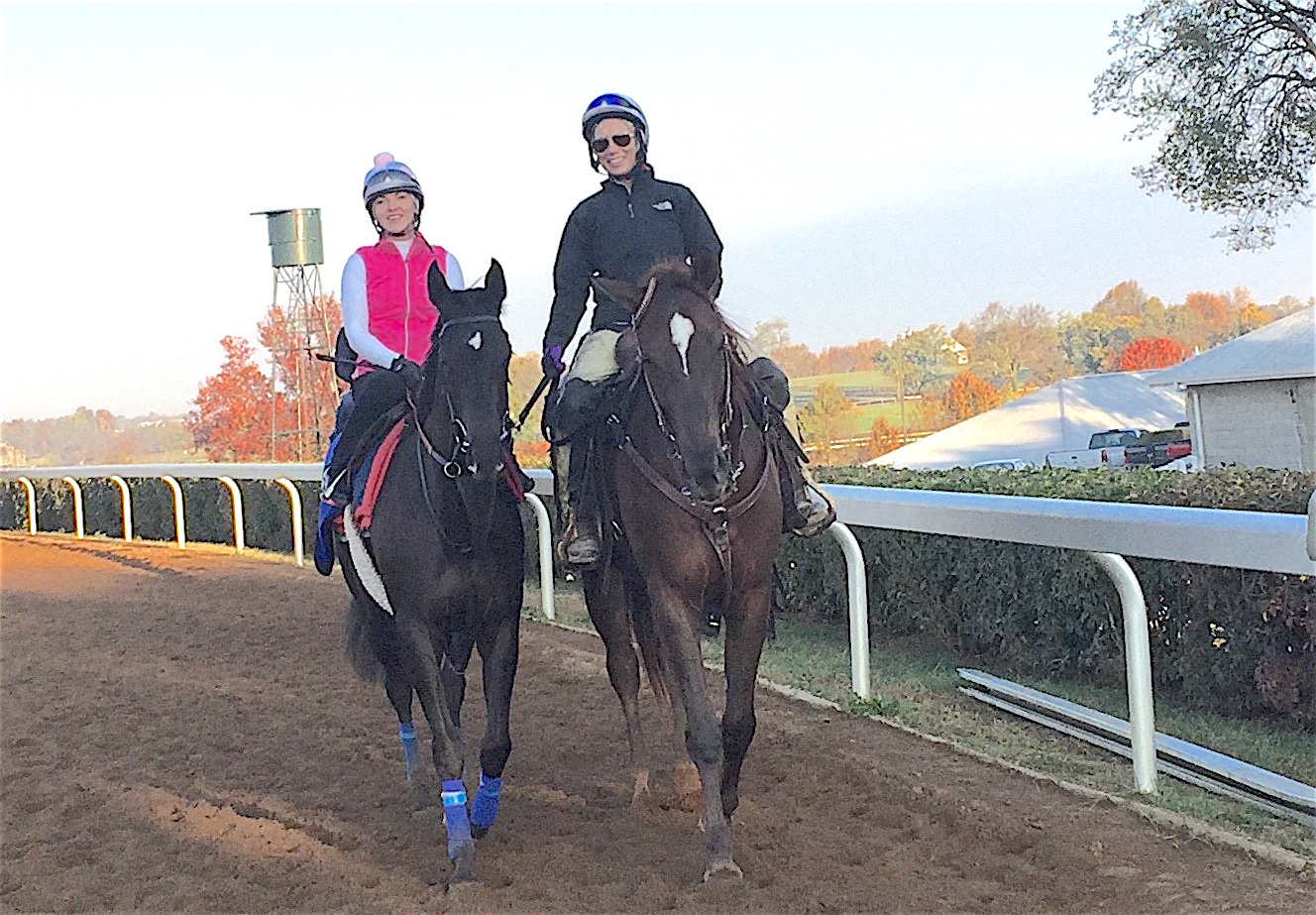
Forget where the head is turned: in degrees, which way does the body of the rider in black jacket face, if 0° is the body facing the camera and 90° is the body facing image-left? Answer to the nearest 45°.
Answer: approximately 0°

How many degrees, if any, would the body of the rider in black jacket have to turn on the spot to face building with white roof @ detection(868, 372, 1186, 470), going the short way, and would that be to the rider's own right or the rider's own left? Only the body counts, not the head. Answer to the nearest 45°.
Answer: approximately 180°

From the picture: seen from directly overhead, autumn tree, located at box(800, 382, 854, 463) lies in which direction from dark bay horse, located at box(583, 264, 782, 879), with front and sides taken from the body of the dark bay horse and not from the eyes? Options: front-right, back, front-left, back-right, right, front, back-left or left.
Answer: back

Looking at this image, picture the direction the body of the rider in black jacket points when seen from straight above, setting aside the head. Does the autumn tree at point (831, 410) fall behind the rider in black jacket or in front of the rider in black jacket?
behind

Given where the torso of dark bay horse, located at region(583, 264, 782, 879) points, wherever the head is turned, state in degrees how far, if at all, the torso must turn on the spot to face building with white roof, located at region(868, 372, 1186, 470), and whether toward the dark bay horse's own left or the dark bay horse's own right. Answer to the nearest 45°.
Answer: approximately 180°

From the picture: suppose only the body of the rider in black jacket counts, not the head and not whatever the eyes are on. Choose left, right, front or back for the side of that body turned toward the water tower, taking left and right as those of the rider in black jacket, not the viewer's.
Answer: back

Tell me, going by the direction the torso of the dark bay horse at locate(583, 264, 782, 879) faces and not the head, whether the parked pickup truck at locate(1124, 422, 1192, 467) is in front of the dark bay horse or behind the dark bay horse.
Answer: behind
